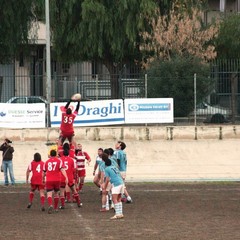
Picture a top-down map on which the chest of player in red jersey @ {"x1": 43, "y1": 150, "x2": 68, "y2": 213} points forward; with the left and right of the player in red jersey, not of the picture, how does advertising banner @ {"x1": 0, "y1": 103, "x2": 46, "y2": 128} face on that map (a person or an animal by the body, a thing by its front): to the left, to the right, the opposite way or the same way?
the opposite way

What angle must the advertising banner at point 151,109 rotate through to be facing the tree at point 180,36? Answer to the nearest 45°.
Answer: approximately 180°

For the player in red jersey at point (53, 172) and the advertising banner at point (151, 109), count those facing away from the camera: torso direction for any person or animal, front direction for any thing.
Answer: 1

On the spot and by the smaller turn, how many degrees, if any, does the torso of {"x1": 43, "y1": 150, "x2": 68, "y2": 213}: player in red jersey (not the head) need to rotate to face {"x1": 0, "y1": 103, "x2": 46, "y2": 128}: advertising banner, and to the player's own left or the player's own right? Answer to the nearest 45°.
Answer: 0° — they already face it

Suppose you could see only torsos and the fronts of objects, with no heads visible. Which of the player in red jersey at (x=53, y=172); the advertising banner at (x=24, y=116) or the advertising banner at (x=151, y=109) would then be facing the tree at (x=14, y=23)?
the player in red jersey

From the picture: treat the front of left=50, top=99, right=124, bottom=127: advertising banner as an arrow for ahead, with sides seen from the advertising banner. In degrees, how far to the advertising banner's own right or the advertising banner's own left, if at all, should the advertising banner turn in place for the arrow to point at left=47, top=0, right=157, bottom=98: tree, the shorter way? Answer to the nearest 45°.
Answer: approximately 180°

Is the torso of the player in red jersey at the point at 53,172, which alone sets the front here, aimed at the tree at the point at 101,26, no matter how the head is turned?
yes

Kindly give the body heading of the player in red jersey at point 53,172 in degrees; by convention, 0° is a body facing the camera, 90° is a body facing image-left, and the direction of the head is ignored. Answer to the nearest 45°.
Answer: approximately 180°

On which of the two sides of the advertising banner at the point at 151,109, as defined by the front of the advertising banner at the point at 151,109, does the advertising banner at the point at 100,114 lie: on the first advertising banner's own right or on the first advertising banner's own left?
on the first advertising banner's own right

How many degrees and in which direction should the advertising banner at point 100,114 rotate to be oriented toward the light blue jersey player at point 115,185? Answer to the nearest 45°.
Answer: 0° — it already faces them

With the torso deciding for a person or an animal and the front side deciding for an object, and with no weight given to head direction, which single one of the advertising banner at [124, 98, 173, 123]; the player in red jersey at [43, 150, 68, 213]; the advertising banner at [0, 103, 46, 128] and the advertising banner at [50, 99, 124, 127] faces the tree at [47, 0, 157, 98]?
the player in red jersey

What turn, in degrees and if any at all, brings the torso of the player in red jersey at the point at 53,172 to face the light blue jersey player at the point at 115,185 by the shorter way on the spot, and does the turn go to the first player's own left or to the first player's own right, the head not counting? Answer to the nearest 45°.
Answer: approximately 135° to the first player's own right
